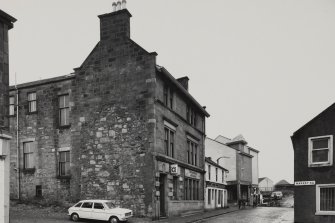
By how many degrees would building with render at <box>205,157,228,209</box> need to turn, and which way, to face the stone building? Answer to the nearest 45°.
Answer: approximately 45° to its right

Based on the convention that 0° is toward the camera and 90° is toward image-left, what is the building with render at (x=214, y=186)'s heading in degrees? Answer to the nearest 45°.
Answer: approximately 315°

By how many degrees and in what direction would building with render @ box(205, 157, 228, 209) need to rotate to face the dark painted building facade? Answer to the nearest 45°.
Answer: approximately 45° to its right
